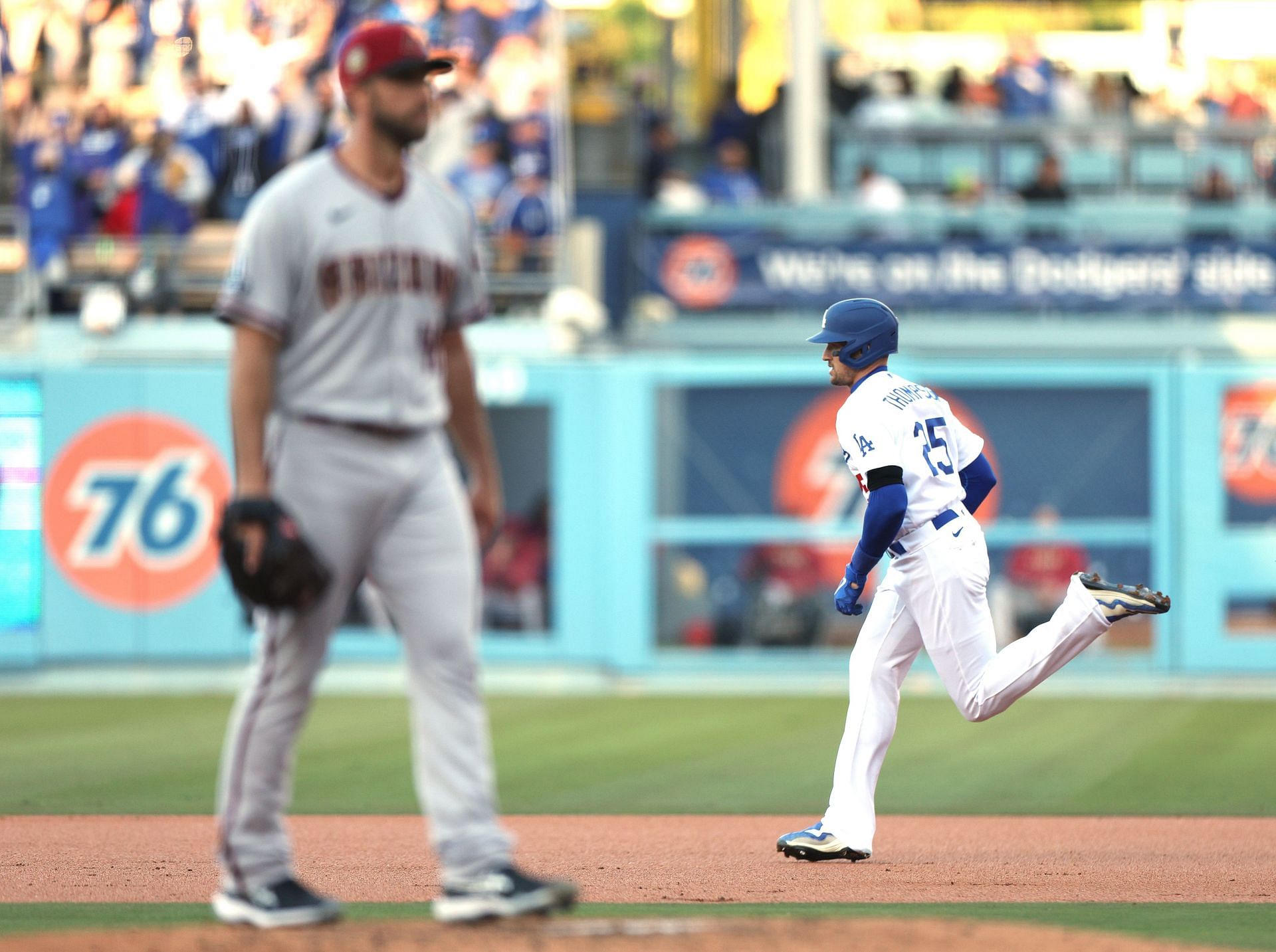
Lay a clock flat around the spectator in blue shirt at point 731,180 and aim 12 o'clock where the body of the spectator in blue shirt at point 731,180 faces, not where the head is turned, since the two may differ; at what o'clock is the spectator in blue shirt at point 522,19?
the spectator in blue shirt at point 522,19 is roughly at 3 o'clock from the spectator in blue shirt at point 731,180.

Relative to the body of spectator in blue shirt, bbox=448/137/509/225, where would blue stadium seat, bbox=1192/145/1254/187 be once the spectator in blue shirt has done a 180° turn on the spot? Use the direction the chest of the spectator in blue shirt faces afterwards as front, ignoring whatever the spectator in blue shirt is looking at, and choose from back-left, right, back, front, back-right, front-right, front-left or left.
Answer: right

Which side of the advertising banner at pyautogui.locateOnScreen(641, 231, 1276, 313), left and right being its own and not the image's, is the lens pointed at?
front

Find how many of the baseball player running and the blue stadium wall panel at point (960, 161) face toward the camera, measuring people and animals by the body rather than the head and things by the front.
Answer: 1

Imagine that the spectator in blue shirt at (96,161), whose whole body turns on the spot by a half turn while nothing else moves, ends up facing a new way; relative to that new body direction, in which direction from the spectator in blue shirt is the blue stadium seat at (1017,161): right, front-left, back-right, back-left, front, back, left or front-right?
right

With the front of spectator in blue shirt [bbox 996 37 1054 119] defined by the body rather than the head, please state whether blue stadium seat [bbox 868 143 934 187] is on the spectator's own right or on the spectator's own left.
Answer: on the spectator's own right

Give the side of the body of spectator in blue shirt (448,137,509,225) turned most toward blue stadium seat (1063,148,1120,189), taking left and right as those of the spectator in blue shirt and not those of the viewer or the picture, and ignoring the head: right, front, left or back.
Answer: left

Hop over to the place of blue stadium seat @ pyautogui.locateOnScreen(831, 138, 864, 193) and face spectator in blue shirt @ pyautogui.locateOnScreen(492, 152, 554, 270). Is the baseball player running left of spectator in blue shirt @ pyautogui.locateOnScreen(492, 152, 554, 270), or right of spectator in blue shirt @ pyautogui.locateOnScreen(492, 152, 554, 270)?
left

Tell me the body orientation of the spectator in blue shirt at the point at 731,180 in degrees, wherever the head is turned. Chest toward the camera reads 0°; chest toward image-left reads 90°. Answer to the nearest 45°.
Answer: approximately 0°

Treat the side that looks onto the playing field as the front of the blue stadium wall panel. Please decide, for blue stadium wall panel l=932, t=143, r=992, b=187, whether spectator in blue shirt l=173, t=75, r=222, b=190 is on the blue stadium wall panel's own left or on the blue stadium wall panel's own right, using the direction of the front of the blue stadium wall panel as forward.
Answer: on the blue stadium wall panel's own right

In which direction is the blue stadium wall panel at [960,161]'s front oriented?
toward the camera

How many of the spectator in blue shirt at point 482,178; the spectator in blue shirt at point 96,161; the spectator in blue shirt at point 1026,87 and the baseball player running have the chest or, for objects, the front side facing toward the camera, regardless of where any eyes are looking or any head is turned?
3
